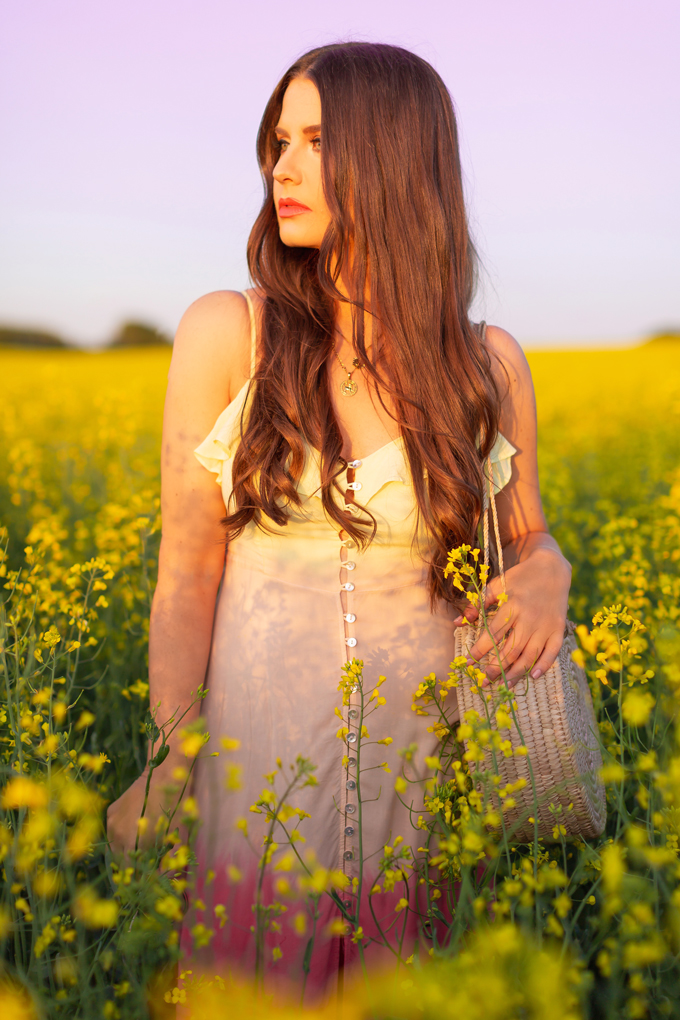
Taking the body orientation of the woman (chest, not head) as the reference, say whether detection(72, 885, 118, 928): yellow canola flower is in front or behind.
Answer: in front

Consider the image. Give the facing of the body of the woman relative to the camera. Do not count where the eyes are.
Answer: toward the camera
